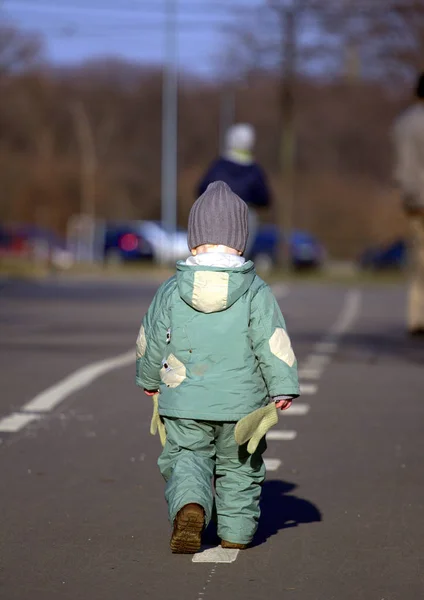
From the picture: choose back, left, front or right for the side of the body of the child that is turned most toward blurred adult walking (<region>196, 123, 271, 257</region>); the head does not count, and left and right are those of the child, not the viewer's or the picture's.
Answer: front

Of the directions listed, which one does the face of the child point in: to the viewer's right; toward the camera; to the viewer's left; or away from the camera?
away from the camera

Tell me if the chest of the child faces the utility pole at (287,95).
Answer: yes

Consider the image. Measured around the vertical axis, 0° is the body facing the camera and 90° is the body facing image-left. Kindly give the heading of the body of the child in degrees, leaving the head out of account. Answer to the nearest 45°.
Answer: approximately 180°

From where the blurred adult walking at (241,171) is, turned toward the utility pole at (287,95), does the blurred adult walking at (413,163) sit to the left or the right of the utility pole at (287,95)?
right
